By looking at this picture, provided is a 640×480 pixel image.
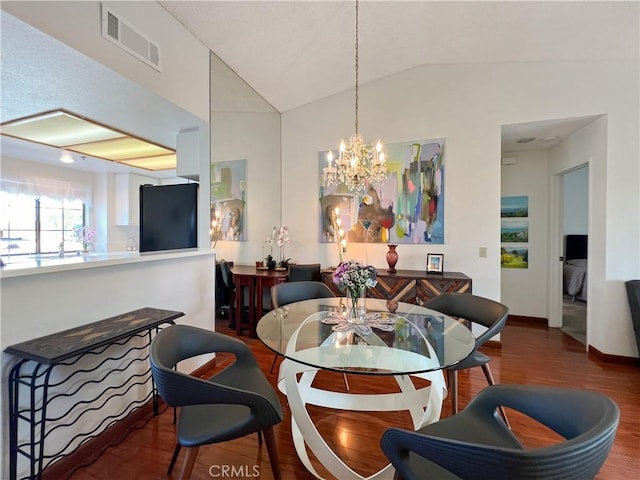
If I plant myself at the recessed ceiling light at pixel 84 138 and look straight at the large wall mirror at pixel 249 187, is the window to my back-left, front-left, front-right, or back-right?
back-left

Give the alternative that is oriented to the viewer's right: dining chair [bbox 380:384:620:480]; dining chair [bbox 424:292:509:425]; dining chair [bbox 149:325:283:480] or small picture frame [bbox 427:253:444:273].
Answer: dining chair [bbox 149:325:283:480]

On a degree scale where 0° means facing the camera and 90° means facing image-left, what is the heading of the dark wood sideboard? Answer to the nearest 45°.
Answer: approximately 0°

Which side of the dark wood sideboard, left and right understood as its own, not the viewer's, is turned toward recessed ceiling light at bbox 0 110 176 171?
right

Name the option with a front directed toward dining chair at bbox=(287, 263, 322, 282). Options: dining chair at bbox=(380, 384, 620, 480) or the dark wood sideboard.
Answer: dining chair at bbox=(380, 384, 620, 480)

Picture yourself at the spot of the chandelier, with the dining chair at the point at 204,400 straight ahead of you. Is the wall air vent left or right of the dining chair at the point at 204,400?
right

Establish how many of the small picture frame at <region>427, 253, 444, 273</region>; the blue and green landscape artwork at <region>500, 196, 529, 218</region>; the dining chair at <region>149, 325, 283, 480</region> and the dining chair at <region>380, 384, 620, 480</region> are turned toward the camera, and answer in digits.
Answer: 2

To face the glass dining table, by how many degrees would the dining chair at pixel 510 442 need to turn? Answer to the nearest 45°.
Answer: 0° — it already faces it

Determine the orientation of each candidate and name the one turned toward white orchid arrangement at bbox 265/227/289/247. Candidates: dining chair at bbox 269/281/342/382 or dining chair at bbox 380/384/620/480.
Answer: dining chair at bbox 380/384/620/480

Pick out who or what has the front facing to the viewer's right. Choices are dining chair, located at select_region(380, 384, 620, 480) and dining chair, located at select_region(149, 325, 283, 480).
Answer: dining chair, located at select_region(149, 325, 283, 480)
